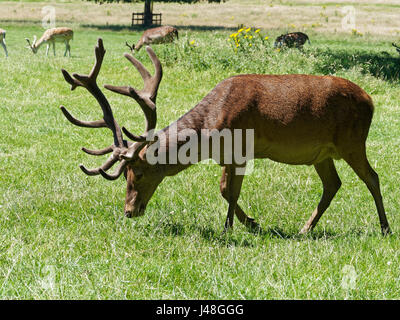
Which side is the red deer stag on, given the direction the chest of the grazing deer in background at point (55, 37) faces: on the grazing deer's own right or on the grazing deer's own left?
on the grazing deer's own left

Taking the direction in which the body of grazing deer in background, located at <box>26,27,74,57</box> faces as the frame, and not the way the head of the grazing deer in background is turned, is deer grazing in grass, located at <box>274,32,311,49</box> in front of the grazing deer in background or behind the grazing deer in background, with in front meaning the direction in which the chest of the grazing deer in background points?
behind

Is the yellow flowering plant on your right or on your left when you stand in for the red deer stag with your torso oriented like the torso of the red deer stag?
on your right

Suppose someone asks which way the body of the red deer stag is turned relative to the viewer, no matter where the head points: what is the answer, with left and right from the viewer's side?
facing to the left of the viewer

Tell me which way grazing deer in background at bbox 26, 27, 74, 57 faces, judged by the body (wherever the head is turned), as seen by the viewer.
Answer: to the viewer's left

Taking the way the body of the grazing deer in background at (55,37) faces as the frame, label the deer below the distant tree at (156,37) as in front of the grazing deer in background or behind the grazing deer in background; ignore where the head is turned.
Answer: behind

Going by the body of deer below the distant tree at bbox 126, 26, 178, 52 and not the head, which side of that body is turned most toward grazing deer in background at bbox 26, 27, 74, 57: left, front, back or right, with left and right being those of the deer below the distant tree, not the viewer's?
front

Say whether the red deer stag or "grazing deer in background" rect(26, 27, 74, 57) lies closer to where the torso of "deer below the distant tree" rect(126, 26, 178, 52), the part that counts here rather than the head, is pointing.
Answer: the grazing deer in background

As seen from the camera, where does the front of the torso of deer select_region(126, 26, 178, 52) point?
to the viewer's left

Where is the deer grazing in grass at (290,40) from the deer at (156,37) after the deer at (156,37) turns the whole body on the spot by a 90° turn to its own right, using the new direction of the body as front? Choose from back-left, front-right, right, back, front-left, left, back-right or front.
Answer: back-right
